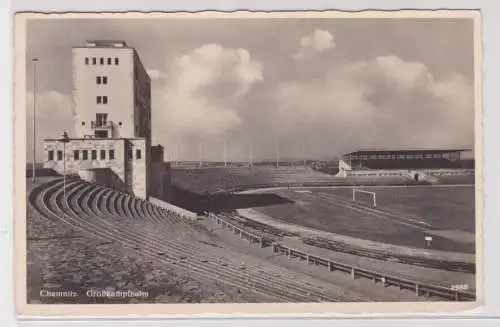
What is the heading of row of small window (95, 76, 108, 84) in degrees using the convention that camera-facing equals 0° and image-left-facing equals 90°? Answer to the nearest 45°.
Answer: approximately 0°
